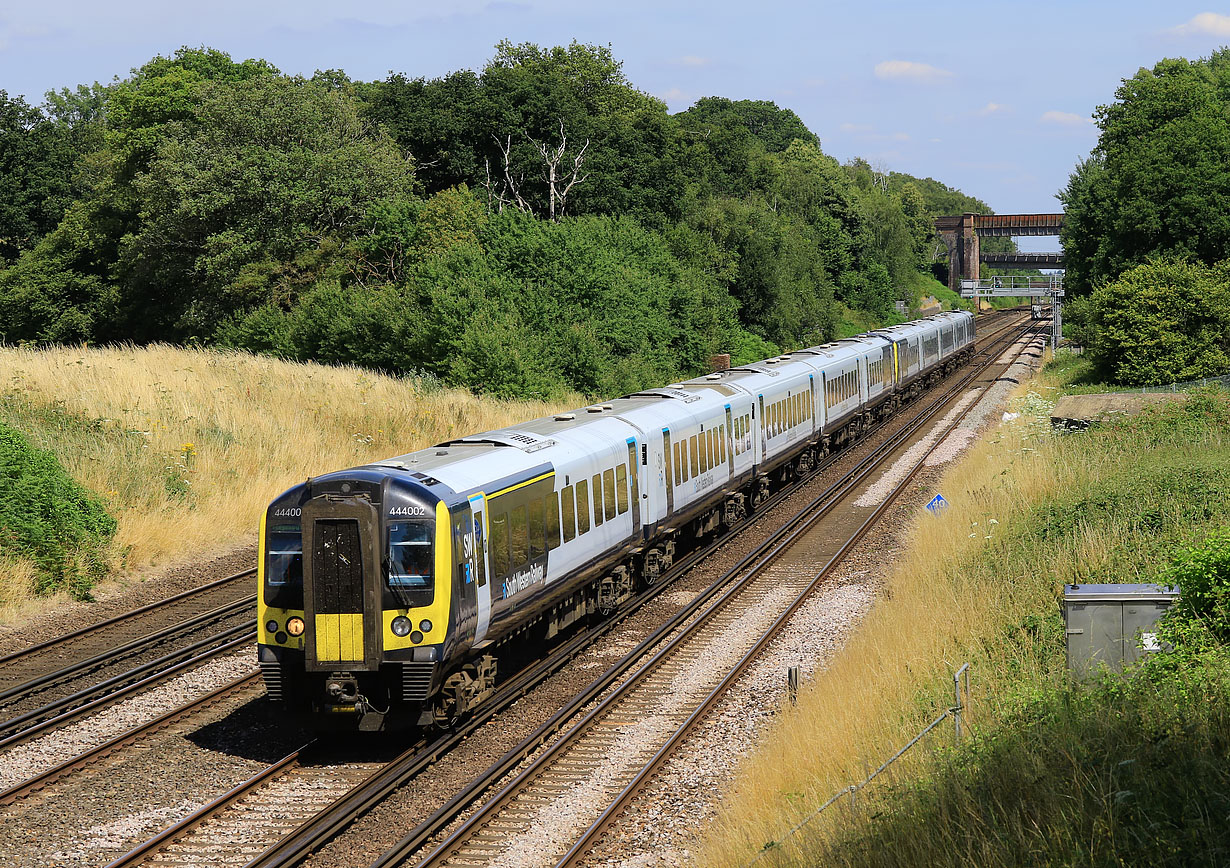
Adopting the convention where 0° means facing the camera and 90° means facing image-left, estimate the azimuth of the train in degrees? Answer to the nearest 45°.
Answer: approximately 45°

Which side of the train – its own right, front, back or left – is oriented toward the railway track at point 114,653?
right

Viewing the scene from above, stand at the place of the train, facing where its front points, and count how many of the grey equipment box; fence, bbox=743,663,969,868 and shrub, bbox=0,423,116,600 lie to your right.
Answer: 1

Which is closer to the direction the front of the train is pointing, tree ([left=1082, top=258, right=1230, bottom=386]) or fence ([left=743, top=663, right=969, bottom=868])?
the fence

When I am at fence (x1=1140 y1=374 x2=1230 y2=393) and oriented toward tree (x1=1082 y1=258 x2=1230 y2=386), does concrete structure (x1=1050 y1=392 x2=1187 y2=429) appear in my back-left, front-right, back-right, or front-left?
back-left

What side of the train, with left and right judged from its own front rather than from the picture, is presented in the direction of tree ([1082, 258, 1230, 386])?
back

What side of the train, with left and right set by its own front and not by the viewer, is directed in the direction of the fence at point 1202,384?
back

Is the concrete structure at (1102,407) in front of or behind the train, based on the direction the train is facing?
behind

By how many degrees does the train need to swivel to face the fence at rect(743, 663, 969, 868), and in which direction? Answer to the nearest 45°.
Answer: approximately 90° to its left

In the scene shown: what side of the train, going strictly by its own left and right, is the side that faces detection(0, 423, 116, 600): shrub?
right
